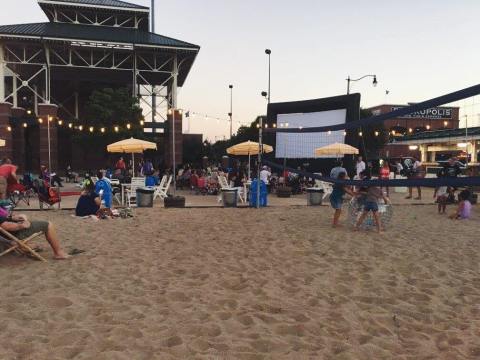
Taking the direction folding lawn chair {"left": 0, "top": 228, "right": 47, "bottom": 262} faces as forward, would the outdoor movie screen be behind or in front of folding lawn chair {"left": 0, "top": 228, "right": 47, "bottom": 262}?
in front

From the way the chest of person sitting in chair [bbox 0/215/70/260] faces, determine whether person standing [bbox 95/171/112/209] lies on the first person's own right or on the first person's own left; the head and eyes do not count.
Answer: on the first person's own left

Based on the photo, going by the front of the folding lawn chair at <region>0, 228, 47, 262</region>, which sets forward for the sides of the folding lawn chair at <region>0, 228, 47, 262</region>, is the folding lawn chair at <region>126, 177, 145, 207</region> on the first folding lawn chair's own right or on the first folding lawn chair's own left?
on the first folding lawn chair's own left

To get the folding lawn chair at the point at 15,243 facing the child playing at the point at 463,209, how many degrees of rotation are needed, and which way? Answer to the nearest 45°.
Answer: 0° — it already faces them

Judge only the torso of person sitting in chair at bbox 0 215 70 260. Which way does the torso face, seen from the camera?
to the viewer's right

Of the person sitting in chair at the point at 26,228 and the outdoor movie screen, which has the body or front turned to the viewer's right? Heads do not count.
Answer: the person sitting in chair

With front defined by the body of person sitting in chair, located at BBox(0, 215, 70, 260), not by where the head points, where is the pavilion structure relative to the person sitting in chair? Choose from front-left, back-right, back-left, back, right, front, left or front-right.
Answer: left

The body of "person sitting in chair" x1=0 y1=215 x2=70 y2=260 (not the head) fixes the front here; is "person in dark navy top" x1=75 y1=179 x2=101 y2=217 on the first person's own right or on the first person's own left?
on the first person's own left

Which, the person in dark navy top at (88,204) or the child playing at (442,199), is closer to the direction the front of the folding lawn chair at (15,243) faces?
the child playing

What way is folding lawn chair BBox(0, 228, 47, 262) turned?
to the viewer's right

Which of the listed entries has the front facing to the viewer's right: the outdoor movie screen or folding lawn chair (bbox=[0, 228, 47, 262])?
the folding lawn chair

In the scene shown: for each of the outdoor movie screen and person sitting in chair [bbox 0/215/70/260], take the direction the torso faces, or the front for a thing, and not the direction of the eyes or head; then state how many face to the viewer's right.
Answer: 1
